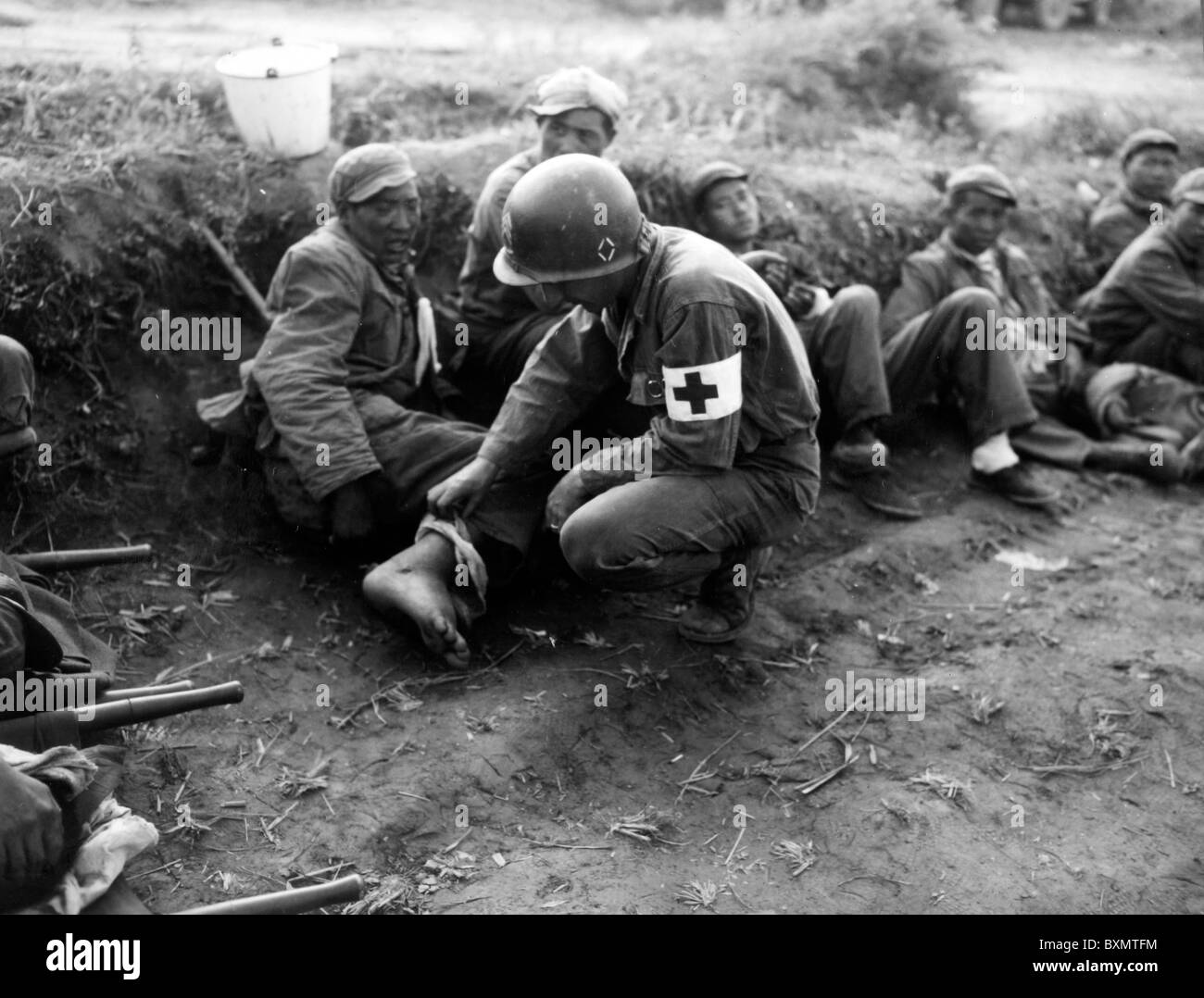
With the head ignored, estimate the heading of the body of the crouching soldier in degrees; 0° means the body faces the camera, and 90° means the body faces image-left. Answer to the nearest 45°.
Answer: approximately 90°

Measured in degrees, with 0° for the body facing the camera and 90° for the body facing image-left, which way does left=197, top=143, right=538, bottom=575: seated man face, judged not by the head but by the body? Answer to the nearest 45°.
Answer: approximately 315°

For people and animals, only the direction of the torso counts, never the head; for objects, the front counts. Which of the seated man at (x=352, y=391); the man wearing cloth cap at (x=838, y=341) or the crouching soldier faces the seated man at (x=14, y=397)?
the crouching soldier

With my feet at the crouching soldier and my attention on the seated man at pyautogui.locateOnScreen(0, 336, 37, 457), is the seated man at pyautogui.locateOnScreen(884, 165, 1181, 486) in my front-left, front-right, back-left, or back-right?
back-right

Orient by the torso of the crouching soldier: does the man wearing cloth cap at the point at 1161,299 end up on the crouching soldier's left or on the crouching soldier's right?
on the crouching soldier's right

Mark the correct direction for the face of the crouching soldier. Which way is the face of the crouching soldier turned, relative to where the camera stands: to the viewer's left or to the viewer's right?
to the viewer's left

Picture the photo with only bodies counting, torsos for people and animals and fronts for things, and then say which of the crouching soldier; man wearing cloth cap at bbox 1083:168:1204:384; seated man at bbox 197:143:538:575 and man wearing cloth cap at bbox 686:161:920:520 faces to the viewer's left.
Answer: the crouching soldier

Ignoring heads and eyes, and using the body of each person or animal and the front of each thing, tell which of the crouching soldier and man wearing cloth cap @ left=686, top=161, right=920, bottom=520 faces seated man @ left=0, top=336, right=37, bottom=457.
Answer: the crouching soldier
